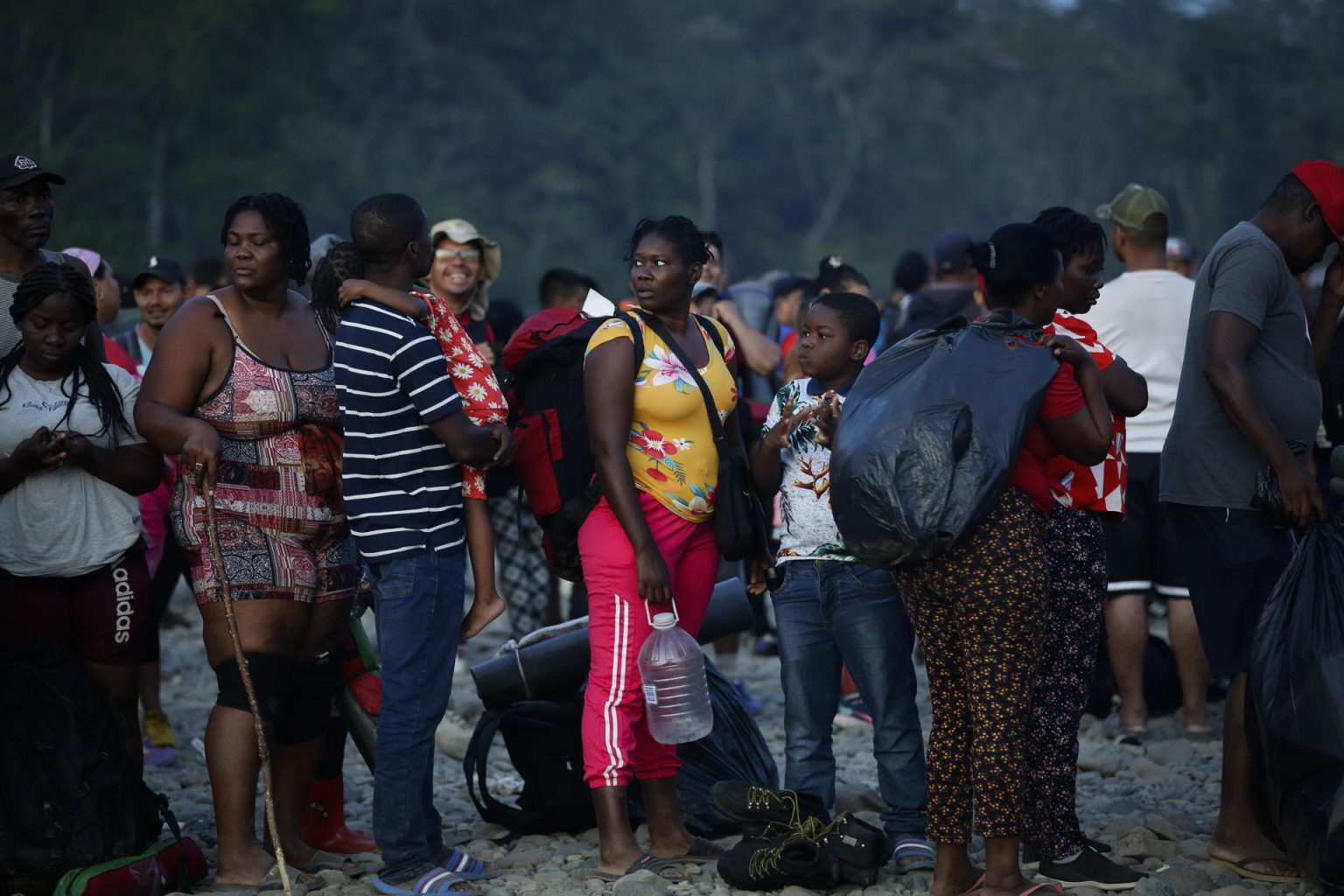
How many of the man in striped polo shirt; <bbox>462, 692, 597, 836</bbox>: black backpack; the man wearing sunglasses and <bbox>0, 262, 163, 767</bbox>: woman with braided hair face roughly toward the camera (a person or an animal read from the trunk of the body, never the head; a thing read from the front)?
2

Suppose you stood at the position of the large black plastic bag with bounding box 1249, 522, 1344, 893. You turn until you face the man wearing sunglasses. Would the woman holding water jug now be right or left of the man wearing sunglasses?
left

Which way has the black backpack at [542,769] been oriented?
to the viewer's right

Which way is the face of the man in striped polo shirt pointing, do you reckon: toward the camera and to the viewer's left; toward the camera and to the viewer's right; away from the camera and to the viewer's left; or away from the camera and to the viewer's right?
away from the camera and to the viewer's right

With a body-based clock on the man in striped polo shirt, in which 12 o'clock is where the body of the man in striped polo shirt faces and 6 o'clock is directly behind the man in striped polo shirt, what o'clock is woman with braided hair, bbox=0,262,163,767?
The woman with braided hair is roughly at 8 o'clock from the man in striped polo shirt.

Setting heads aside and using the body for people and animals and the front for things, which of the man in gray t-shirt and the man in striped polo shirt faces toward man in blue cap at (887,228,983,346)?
the man in striped polo shirt

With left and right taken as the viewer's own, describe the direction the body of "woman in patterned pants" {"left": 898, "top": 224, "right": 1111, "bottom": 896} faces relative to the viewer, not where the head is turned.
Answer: facing away from the viewer and to the right of the viewer
